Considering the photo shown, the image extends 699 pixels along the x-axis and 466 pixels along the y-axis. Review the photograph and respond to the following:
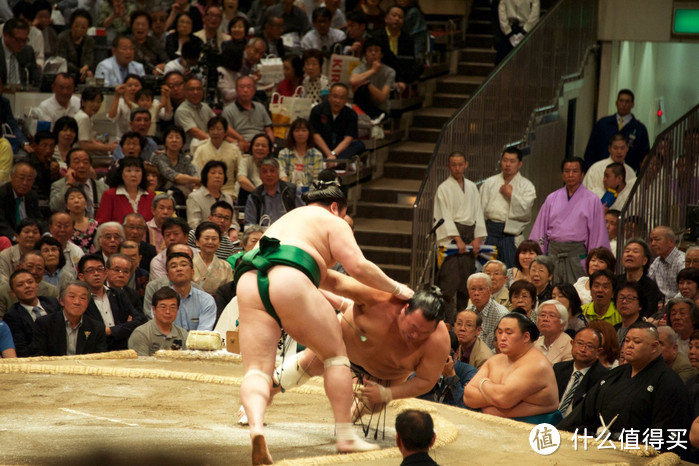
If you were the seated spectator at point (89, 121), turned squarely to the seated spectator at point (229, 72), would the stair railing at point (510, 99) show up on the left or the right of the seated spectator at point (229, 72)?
right

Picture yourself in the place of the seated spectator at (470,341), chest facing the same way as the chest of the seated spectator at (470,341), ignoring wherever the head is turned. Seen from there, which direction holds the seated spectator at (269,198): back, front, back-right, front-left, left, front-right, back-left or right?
right

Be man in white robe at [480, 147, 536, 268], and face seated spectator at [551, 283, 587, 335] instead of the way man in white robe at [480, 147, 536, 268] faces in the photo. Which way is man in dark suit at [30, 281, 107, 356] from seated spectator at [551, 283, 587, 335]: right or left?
right

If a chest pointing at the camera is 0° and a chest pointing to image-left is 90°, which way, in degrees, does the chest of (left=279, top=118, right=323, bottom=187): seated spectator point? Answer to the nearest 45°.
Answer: approximately 0°

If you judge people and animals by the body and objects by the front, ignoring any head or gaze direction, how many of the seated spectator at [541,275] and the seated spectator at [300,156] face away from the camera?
0

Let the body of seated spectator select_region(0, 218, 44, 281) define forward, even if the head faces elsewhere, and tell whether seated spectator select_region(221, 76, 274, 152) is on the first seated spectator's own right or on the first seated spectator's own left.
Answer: on the first seated spectator's own left

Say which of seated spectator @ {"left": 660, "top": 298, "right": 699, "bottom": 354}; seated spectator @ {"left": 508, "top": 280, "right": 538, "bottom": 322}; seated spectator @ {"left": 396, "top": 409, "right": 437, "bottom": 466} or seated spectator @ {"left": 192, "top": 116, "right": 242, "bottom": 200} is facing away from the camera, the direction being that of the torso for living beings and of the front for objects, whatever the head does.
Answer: seated spectator @ {"left": 396, "top": 409, "right": 437, "bottom": 466}

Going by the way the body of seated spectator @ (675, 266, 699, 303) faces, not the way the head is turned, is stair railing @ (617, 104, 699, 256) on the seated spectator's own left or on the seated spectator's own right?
on the seated spectator's own right

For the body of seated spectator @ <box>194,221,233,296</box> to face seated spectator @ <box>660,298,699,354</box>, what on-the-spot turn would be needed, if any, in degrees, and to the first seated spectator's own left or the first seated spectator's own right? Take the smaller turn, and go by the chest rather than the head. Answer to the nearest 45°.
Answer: approximately 45° to the first seated spectator's own left

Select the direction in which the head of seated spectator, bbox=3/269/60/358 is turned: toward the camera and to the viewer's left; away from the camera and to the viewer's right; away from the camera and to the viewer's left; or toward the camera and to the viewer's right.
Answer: toward the camera and to the viewer's right

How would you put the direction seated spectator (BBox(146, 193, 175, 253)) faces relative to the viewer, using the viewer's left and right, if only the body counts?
facing the viewer and to the right of the viewer

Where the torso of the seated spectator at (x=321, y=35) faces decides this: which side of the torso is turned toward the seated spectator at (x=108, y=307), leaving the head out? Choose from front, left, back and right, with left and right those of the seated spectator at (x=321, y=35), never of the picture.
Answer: front

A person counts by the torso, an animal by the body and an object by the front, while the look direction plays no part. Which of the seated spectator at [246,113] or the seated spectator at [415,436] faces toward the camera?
the seated spectator at [246,113]

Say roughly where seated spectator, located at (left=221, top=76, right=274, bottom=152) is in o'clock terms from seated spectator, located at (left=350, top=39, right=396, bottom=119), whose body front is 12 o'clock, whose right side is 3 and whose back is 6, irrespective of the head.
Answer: seated spectator, located at (left=221, top=76, right=274, bottom=152) is roughly at 2 o'clock from seated spectator, located at (left=350, top=39, right=396, bottom=119).

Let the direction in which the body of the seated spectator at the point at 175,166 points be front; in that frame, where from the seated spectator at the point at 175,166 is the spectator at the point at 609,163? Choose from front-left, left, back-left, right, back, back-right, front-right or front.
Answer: left

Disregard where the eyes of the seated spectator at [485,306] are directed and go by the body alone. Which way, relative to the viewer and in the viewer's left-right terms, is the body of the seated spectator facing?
facing the viewer and to the left of the viewer

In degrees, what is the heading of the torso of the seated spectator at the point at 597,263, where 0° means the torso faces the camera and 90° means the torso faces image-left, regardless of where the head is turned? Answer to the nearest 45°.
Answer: approximately 45°

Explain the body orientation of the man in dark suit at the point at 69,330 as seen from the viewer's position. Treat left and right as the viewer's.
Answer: facing the viewer

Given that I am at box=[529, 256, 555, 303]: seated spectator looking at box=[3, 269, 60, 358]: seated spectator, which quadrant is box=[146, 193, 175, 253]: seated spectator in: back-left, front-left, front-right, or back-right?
front-right

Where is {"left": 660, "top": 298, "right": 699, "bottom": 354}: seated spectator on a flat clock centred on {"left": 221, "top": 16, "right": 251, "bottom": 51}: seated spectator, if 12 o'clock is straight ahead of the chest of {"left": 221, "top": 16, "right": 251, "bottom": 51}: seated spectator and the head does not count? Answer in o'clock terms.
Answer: {"left": 660, "top": 298, "right": 699, "bottom": 354}: seated spectator is roughly at 11 o'clock from {"left": 221, "top": 16, "right": 251, "bottom": 51}: seated spectator.

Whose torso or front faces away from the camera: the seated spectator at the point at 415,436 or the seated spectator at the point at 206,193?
the seated spectator at the point at 415,436

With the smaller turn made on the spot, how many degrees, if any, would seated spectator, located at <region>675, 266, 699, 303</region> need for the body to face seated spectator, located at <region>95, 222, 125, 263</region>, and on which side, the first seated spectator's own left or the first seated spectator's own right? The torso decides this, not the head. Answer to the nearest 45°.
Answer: approximately 45° to the first seated spectator's own right

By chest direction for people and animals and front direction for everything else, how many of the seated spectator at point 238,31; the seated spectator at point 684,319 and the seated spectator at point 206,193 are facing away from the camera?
0
